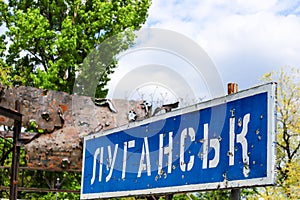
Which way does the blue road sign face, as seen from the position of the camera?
facing the viewer and to the left of the viewer

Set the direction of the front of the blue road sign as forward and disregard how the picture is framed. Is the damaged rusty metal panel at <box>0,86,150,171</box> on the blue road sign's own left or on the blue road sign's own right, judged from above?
on the blue road sign's own right

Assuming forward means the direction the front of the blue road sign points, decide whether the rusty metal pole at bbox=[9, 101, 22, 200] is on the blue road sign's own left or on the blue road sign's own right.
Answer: on the blue road sign's own right

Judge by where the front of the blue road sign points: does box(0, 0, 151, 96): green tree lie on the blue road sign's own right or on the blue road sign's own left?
on the blue road sign's own right
